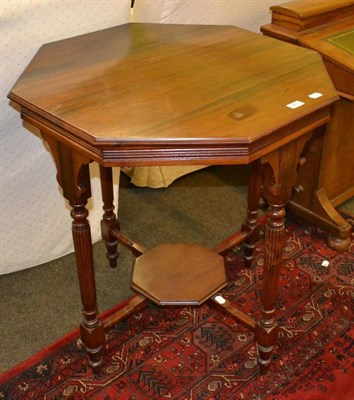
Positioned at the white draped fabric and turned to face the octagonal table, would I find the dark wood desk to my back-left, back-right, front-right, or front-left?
front-left

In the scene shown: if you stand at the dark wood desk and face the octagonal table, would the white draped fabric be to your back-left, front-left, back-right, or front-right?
front-right

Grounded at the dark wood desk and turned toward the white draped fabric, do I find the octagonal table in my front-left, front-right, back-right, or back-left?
front-left

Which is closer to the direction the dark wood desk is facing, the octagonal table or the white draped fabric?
the octagonal table

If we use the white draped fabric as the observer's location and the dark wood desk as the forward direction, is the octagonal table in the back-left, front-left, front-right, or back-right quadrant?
front-right
